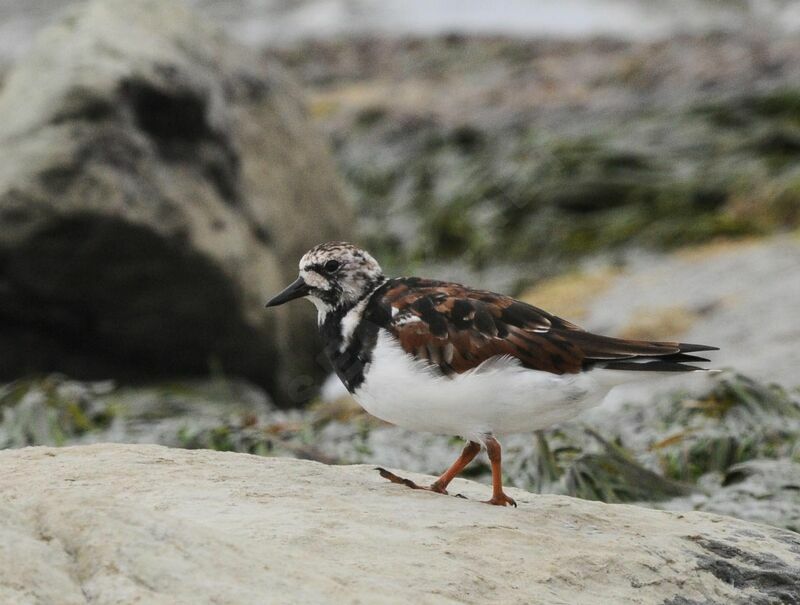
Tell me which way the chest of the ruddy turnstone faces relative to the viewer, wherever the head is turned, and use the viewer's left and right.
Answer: facing to the left of the viewer

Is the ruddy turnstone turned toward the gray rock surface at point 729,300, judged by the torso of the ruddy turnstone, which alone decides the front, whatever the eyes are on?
no

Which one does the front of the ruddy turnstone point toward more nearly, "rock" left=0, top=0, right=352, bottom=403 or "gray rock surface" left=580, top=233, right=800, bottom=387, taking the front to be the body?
the rock
